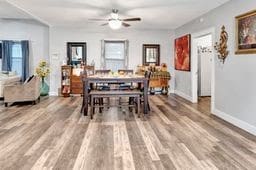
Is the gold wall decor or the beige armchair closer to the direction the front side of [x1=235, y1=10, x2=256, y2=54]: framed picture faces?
the beige armchair

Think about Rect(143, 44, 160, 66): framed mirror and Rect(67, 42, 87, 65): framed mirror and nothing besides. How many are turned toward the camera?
2

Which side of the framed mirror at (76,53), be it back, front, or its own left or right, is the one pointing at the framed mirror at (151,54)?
left

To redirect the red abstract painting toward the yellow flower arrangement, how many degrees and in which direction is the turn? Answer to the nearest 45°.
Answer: approximately 45° to its right

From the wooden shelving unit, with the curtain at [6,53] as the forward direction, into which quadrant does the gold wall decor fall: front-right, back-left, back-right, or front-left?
back-left

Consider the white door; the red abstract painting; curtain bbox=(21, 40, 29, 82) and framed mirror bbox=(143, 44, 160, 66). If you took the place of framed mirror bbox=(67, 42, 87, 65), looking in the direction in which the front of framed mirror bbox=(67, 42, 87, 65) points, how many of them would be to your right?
1

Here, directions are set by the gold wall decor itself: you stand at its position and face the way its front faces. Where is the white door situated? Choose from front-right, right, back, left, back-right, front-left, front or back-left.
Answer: back-right
